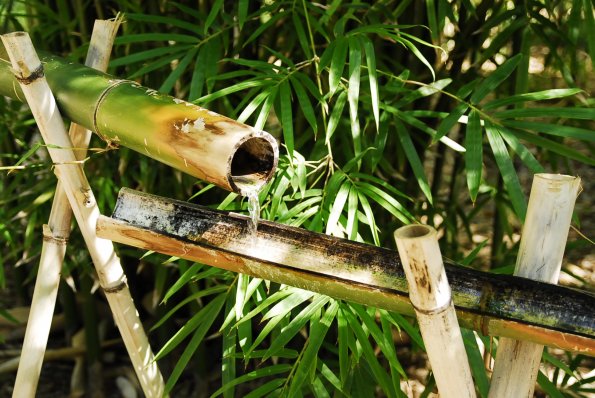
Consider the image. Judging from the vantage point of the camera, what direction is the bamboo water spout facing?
facing the viewer and to the right of the viewer

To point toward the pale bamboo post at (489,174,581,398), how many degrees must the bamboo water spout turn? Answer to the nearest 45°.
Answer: approximately 45° to its left
